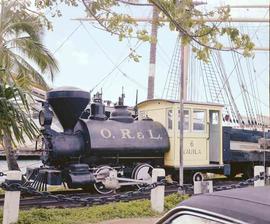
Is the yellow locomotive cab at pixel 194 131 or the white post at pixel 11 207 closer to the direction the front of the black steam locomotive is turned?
the white post

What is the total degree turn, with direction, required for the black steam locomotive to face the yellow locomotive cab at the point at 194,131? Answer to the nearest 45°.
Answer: approximately 180°

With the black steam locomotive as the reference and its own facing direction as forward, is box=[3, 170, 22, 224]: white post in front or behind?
in front
